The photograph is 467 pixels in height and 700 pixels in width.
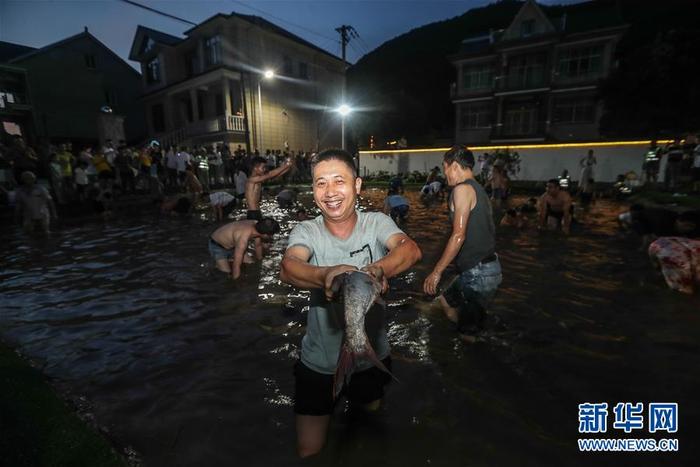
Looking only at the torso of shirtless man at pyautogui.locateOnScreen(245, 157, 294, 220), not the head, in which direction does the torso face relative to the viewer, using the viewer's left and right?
facing to the right of the viewer

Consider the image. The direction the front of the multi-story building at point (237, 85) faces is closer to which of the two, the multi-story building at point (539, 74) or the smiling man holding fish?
the smiling man holding fish

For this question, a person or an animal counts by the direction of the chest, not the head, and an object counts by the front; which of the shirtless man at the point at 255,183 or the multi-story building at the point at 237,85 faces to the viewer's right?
the shirtless man

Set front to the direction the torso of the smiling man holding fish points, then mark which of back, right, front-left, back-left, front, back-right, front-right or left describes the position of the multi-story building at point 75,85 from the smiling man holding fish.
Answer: back-right

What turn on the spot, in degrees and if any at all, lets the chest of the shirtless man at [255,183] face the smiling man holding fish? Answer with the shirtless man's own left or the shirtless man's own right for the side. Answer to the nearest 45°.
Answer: approximately 90° to the shirtless man's own right

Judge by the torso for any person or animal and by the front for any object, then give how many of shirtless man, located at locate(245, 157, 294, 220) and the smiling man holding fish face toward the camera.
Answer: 1

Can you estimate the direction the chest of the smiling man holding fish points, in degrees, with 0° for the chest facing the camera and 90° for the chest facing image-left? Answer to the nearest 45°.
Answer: approximately 0°

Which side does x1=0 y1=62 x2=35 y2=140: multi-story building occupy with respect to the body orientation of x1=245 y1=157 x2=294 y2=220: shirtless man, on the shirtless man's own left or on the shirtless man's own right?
on the shirtless man's own left

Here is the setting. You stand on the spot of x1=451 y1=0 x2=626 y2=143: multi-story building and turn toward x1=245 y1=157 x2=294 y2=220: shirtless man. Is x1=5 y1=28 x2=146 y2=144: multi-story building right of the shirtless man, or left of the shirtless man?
right

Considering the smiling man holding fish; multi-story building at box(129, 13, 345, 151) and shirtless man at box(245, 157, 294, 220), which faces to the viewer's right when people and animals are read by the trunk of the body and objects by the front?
the shirtless man

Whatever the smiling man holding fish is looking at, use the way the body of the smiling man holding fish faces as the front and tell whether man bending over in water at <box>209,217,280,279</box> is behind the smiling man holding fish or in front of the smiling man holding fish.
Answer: behind

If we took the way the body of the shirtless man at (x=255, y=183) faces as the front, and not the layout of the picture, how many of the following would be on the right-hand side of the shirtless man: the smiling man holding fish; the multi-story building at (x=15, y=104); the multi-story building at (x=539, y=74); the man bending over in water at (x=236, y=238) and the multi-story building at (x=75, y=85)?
2
